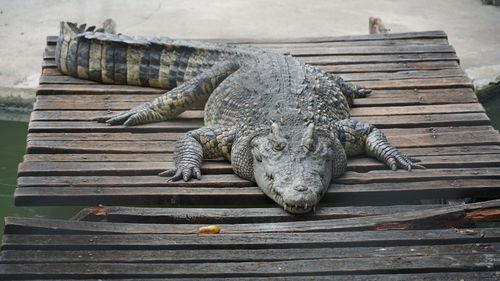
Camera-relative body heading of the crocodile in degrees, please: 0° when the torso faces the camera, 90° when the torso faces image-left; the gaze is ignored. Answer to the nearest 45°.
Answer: approximately 0°
